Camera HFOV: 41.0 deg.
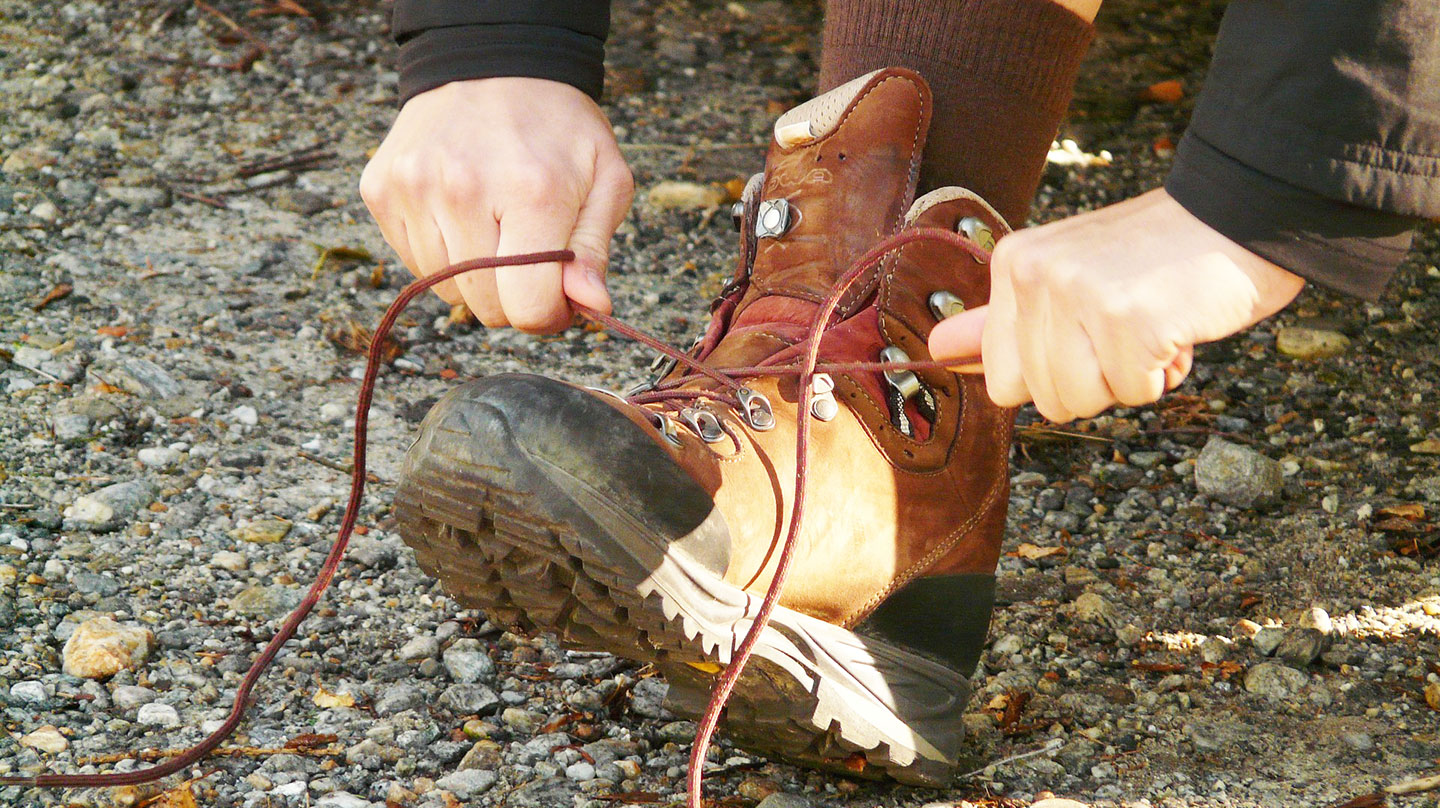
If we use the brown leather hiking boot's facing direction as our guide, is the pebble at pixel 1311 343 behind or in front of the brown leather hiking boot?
behind

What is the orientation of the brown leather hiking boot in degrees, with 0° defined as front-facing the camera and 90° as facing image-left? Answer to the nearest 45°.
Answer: approximately 45°

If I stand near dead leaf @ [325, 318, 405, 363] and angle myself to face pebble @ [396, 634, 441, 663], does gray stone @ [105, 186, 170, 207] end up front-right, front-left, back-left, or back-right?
back-right
